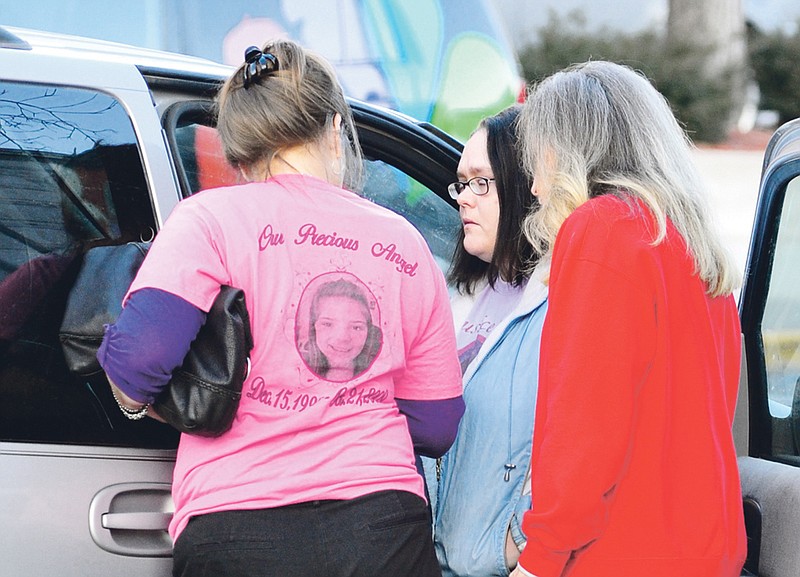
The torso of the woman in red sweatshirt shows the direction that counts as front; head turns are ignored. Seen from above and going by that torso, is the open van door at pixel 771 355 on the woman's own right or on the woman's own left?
on the woman's own right

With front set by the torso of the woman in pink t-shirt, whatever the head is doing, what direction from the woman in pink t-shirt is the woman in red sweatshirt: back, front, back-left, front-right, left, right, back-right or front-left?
right

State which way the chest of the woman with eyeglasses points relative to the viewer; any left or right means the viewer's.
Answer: facing the viewer and to the left of the viewer

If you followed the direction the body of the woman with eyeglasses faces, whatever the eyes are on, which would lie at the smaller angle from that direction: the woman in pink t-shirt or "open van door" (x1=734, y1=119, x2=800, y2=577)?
the woman in pink t-shirt

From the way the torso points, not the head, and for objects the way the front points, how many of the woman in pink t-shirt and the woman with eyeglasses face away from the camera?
1

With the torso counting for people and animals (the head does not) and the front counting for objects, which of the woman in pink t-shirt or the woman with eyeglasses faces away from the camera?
the woman in pink t-shirt

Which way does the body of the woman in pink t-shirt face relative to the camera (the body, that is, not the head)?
away from the camera

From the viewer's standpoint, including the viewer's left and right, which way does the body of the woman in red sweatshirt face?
facing away from the viewer and to the left of the viewer

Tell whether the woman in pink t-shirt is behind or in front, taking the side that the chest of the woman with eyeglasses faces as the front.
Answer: in front

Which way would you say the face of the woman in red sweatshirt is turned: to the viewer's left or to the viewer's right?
to the viewer's left
